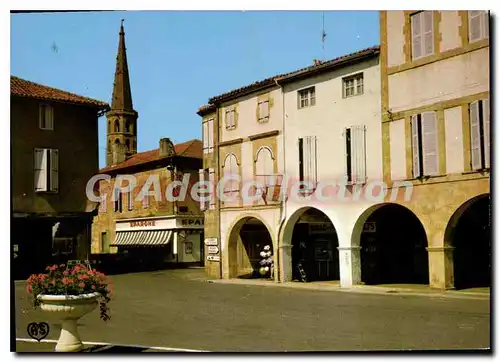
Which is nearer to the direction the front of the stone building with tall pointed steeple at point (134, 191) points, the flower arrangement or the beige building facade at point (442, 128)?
the flower arrangement

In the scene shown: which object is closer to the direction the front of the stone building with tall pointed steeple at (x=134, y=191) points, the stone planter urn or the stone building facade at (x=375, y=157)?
the stone planter urn

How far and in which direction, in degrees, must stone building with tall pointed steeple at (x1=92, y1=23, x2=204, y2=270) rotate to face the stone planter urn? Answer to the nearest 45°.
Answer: approximately 45° to its left

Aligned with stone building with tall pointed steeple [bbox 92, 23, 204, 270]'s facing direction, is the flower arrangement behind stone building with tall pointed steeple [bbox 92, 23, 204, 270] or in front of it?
in front

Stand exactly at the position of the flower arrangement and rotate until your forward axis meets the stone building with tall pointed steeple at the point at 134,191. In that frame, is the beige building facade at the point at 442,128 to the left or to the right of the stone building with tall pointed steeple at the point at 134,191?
right

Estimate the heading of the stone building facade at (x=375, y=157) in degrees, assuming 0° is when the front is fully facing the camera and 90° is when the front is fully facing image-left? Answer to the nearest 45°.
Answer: approximately 45°

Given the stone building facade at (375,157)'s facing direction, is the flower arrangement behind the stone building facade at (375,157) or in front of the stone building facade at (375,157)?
in front

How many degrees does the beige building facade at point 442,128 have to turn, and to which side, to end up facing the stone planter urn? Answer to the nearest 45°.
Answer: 0° — it already faces it

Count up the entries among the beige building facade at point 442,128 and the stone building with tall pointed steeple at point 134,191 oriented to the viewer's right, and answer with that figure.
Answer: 0

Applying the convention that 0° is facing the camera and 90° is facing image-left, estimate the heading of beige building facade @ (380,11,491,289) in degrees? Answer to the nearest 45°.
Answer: approximately 45°

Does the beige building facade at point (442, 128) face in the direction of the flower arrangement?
yes
